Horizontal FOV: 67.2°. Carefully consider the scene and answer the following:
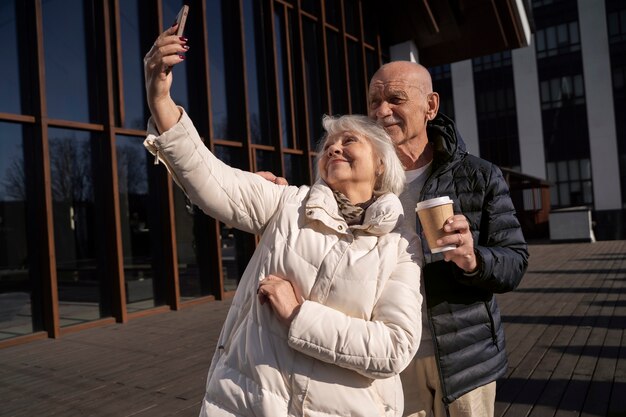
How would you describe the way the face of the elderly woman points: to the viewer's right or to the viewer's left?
to the viewer's left

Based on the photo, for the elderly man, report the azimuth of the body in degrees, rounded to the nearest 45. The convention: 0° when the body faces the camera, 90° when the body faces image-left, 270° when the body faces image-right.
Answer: approximately 45°

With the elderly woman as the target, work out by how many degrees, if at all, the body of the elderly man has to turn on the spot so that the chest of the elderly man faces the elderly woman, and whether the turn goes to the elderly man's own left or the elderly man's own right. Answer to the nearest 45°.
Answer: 0° — they already face them
